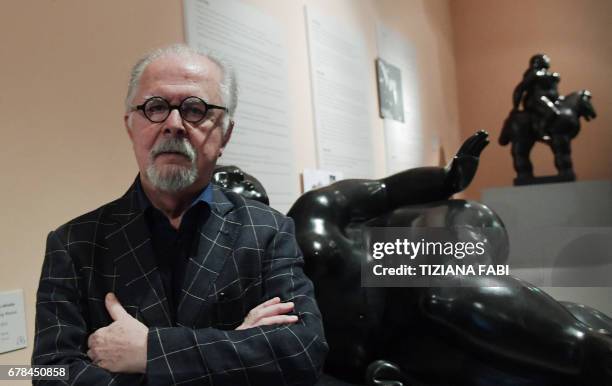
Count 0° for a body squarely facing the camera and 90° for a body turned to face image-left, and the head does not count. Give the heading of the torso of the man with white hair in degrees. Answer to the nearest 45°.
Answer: approximately 0°

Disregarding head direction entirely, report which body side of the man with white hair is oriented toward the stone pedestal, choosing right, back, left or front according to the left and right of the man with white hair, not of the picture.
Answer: left

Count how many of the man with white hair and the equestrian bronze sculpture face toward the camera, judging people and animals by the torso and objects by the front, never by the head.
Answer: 1

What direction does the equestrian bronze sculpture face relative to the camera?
to the viewer's right

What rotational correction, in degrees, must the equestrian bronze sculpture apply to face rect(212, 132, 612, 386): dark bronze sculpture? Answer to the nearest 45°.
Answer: approximately 90° to its right

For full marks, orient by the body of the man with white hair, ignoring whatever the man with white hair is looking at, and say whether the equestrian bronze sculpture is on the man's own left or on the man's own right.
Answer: on the man's own left

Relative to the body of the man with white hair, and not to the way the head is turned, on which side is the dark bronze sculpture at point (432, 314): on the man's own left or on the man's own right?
on the man's own left
